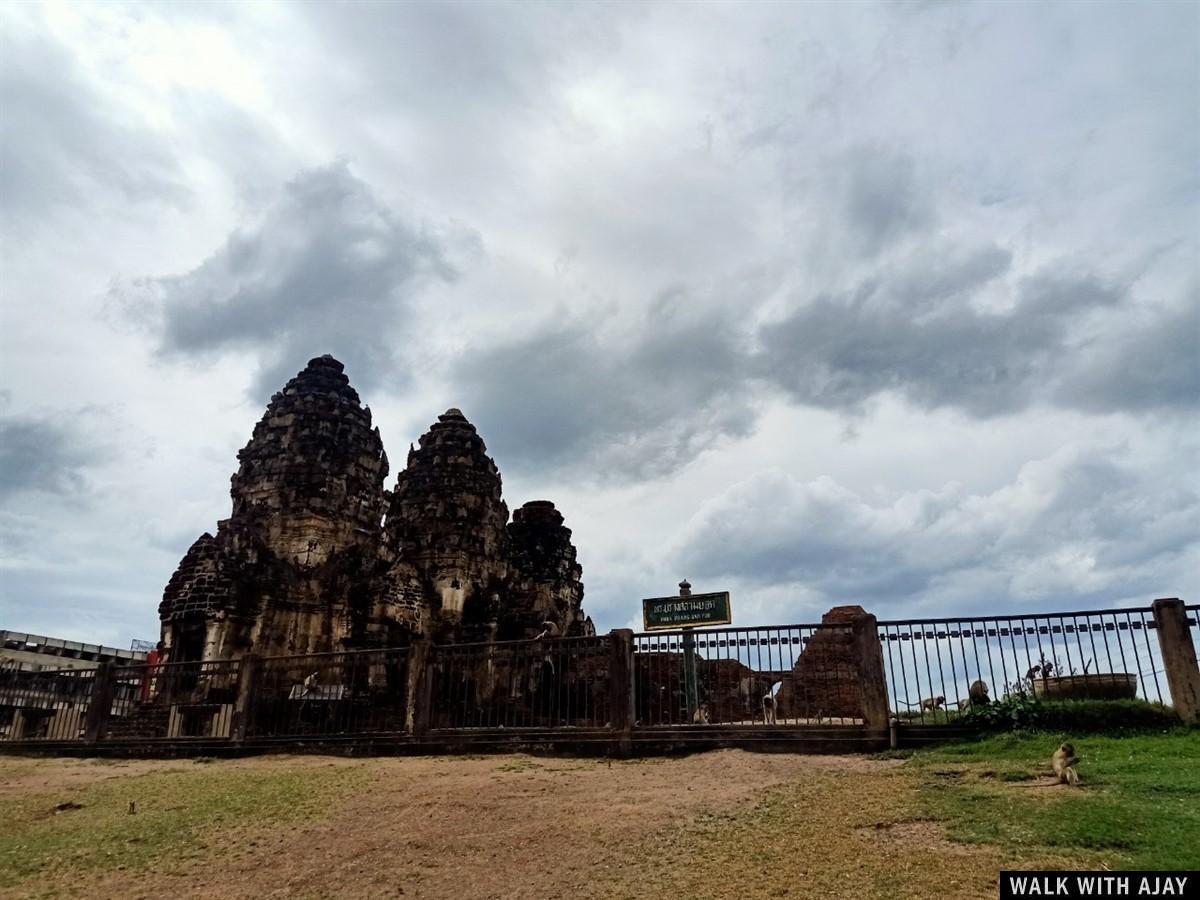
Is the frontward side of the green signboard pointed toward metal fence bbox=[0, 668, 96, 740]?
no

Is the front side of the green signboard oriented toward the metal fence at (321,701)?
no

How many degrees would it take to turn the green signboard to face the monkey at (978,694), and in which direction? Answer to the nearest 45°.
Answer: approximately 90° to its left

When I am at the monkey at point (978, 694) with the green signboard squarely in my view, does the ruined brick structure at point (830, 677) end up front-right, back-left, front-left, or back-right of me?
front-right

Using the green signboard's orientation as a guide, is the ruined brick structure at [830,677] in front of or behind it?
behind

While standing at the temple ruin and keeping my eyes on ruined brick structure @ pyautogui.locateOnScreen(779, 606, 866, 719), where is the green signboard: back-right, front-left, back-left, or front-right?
front-right

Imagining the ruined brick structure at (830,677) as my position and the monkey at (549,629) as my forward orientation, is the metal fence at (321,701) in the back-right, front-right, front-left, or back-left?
front-left

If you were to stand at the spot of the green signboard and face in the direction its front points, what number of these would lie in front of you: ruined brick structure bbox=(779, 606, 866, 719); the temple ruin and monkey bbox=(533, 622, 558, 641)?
0

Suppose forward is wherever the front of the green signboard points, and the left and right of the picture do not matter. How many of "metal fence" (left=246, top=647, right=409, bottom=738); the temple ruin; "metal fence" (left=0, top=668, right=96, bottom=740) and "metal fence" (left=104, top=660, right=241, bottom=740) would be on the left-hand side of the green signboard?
0

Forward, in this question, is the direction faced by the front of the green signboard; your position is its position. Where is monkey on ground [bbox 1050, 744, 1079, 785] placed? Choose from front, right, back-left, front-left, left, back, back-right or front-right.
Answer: front-left

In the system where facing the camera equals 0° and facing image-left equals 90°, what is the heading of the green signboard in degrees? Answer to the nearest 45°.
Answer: approximately 0°

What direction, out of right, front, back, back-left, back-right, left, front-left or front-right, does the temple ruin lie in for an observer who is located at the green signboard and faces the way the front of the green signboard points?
back-right

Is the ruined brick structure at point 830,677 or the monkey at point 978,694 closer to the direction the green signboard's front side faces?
the monkey

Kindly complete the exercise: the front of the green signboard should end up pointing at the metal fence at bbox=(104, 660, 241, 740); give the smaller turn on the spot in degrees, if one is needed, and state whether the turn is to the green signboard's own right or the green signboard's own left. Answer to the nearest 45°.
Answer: approximately 90° to the green signboard's own right
